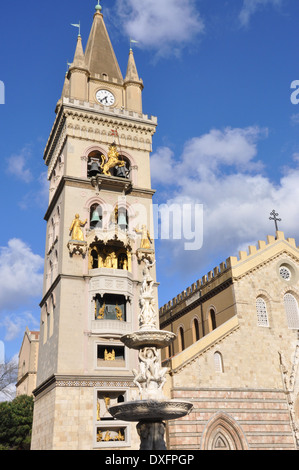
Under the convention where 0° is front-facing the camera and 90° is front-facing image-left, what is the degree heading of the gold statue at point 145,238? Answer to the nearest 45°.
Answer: approximately 45°

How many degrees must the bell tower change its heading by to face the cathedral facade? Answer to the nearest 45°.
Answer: approximately 90° to its left

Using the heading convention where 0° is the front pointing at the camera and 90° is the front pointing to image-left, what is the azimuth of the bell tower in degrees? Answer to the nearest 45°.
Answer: approximately 0°
